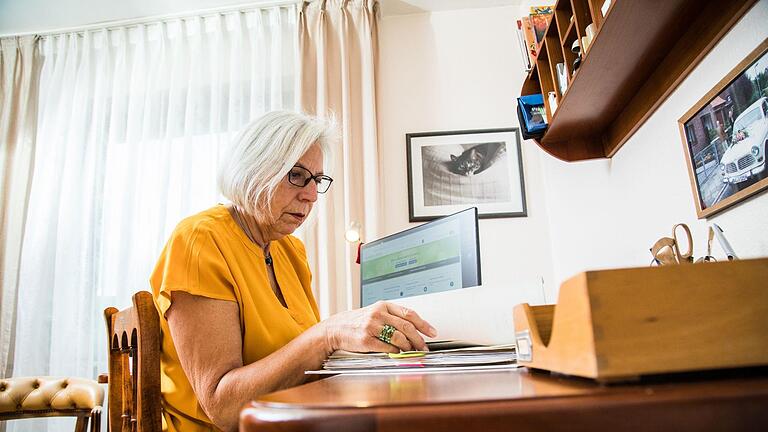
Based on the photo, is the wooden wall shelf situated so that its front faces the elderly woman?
yes

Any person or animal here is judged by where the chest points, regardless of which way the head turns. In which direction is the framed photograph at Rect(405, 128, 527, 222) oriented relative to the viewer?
toward the camera

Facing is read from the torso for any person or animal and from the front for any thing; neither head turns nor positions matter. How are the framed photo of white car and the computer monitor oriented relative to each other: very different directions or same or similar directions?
same or similar directions

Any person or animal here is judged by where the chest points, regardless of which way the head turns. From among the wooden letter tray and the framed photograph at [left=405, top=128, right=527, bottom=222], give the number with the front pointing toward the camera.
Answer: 1

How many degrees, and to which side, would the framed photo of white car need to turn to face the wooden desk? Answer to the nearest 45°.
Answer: approximately 45° to its left

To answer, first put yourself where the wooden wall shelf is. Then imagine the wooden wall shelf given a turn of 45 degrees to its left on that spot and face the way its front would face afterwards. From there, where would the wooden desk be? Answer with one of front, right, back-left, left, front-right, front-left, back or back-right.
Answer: front

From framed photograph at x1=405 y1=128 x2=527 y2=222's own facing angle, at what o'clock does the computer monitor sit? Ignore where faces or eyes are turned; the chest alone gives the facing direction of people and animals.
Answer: The computer monitor is roughly at 12 o'clock from the framed photograph.

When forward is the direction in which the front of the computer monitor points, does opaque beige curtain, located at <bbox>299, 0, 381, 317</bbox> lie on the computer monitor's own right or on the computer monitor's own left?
on the computer monitor's own right

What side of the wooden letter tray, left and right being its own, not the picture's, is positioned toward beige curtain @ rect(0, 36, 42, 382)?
front

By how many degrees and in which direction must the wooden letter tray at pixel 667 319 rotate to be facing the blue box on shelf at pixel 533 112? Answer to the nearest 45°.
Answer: approximately 90° to its right

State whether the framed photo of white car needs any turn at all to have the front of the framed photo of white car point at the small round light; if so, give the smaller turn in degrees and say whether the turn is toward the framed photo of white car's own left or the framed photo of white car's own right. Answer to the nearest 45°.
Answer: approximately 45° to the framed photo of white car's own right

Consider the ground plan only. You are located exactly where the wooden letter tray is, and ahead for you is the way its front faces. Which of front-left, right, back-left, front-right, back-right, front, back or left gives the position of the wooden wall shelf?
right

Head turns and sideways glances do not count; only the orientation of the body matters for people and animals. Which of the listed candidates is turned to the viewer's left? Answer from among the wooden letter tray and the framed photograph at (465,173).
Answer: the wooden letter tray

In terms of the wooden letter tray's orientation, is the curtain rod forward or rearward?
forward

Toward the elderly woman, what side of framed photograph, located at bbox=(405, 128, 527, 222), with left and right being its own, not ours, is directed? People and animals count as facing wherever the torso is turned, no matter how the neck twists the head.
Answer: front

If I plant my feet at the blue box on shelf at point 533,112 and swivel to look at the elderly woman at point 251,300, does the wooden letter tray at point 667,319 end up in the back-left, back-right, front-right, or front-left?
front-left

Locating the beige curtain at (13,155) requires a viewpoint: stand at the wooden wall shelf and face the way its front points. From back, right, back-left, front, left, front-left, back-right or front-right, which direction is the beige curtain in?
front-right

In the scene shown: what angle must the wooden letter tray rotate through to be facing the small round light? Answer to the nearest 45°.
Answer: approximately 45° to its right

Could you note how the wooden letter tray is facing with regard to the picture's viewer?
facing to the left of the viewer
